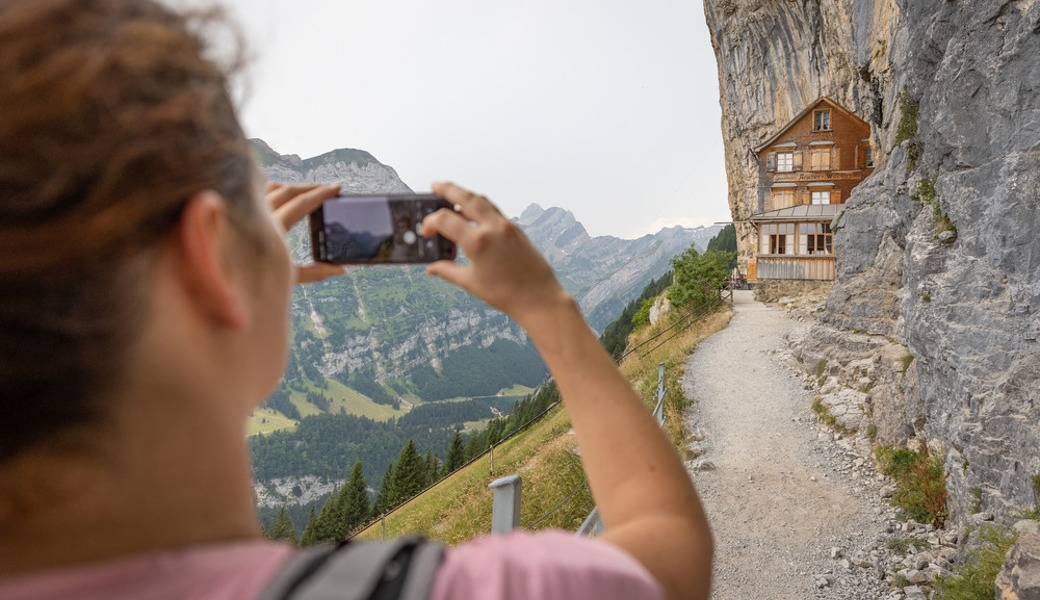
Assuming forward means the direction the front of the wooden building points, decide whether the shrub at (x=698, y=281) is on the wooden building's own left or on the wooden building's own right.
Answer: on the wooden building's own right

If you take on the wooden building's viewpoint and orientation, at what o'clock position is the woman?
The woman is roughly at 12 o'clock from the wooden building.

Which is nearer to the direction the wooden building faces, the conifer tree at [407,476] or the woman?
the woman

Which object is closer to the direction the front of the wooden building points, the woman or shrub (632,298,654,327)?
the woman

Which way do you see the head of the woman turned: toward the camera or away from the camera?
away from the camera

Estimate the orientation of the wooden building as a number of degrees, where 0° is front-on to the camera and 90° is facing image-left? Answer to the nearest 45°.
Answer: approximately 0°
